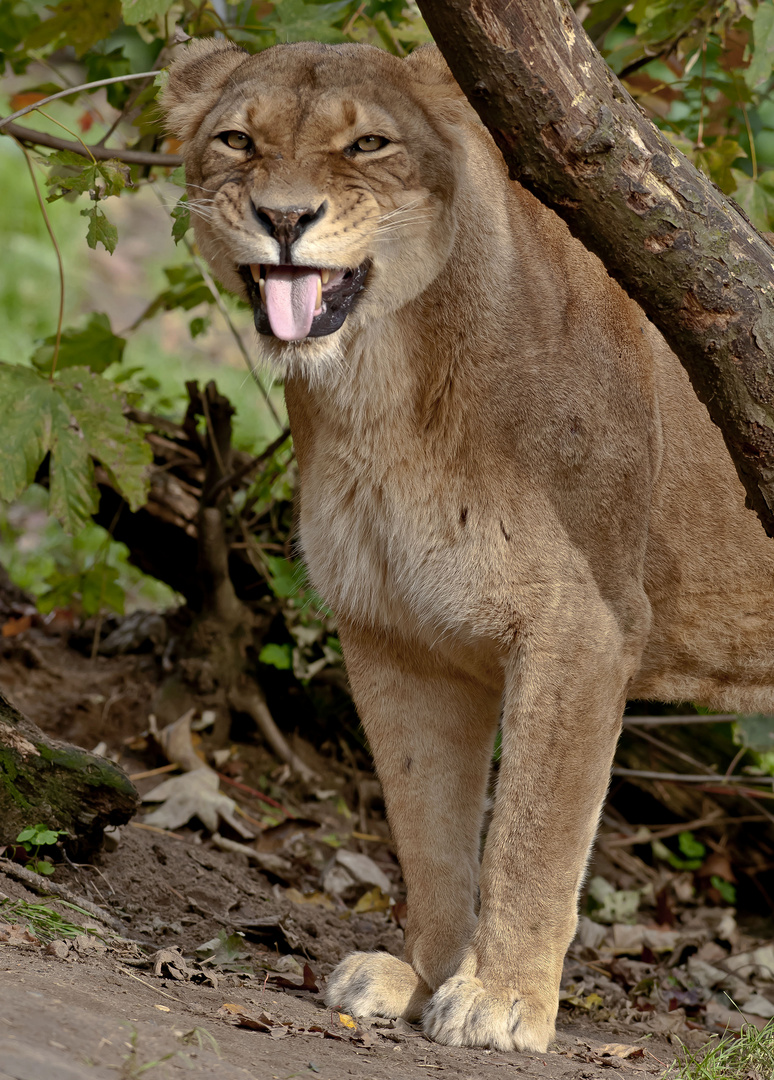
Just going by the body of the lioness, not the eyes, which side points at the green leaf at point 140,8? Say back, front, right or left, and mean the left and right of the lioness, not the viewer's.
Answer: right

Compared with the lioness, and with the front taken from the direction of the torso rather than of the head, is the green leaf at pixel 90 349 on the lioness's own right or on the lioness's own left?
on the lioness's own right

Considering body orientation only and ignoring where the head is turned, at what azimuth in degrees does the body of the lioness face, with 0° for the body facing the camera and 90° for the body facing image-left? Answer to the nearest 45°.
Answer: approximately 45°
